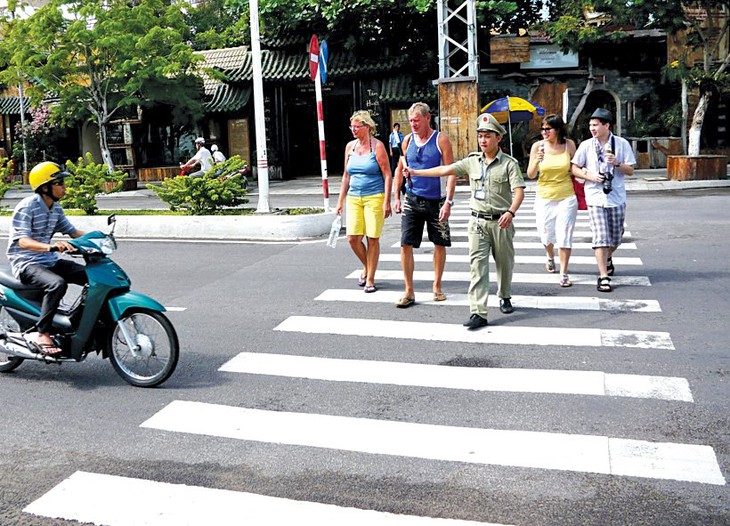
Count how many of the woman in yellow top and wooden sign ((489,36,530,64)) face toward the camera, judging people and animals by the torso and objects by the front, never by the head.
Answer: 2

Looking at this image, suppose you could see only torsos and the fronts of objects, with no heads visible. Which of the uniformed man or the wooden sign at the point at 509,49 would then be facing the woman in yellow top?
the wooden sign

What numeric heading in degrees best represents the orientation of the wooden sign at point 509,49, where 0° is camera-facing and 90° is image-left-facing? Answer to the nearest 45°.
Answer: approximately 0°

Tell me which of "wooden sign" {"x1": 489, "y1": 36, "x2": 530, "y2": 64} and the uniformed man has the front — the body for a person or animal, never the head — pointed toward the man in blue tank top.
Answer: the wooden sign

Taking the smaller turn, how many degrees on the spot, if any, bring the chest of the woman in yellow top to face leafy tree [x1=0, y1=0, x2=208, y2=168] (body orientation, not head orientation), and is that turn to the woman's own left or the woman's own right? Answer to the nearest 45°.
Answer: approximately 135° to the woman's own right

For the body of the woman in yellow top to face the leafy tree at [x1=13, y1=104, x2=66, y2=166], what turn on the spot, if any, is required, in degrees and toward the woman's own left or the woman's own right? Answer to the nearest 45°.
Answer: approximately 135° to the woman's own right

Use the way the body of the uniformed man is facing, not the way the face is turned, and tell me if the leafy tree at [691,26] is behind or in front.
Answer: behind

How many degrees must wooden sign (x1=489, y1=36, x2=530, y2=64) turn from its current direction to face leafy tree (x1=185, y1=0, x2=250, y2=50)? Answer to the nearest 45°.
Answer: approximately 135° to its right
